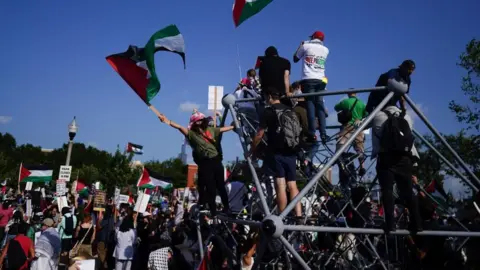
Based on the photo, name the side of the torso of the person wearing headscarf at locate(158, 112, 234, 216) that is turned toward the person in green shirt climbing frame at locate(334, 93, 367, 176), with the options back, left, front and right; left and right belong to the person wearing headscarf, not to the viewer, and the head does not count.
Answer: left

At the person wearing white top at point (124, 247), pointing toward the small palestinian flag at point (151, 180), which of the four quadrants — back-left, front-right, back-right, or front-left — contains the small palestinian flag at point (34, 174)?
front-left

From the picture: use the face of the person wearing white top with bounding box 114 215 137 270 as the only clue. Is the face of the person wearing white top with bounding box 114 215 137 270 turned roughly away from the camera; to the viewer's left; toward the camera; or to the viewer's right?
away from the camera

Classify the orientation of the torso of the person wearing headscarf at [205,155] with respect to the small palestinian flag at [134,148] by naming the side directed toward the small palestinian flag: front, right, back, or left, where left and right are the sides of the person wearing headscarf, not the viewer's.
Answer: back

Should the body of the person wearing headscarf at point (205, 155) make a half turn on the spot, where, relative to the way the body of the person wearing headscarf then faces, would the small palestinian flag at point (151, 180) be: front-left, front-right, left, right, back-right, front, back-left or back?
front
